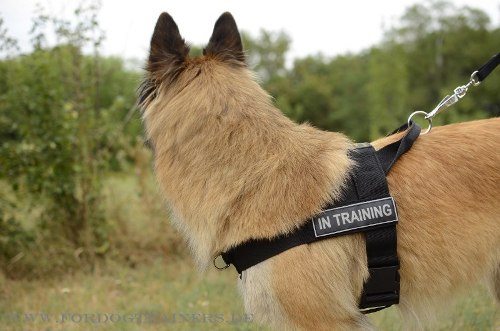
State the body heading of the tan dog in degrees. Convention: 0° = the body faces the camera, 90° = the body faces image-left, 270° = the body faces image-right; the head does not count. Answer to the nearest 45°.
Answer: approximately 90°
